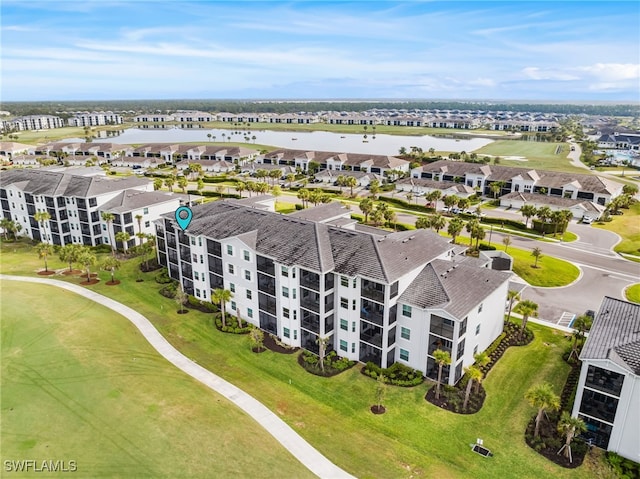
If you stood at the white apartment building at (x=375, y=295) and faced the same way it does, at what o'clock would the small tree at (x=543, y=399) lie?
The small tree is roughly at 9 o'clock from the white apartment building.

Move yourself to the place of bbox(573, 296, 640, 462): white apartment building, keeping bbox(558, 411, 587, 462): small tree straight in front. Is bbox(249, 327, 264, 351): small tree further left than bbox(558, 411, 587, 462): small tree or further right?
right

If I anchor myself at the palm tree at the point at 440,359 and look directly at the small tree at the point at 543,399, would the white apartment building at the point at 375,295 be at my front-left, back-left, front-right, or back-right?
back-left

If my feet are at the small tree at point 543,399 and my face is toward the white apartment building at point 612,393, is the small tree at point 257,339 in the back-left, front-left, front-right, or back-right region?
back-left

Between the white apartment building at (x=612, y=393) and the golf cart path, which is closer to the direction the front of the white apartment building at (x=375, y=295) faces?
the golf cart path

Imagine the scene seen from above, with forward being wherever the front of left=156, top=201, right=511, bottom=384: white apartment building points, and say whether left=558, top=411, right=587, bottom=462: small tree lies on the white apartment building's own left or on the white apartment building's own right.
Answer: on the white apartment building's own left

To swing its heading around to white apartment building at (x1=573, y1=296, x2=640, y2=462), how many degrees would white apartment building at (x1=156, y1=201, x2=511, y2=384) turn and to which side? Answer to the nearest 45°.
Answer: approximately 90° to its left

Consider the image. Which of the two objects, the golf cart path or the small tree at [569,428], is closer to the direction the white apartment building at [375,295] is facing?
the golf cart path

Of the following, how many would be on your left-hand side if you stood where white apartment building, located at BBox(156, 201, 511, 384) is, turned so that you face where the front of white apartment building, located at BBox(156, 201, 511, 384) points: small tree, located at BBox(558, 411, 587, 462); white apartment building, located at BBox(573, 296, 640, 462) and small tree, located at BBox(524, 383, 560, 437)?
3

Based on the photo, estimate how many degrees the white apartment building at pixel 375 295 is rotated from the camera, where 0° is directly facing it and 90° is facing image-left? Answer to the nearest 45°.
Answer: approximately 45°

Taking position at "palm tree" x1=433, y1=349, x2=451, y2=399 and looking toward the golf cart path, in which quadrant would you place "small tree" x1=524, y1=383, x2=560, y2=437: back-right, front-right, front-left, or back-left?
back-left
